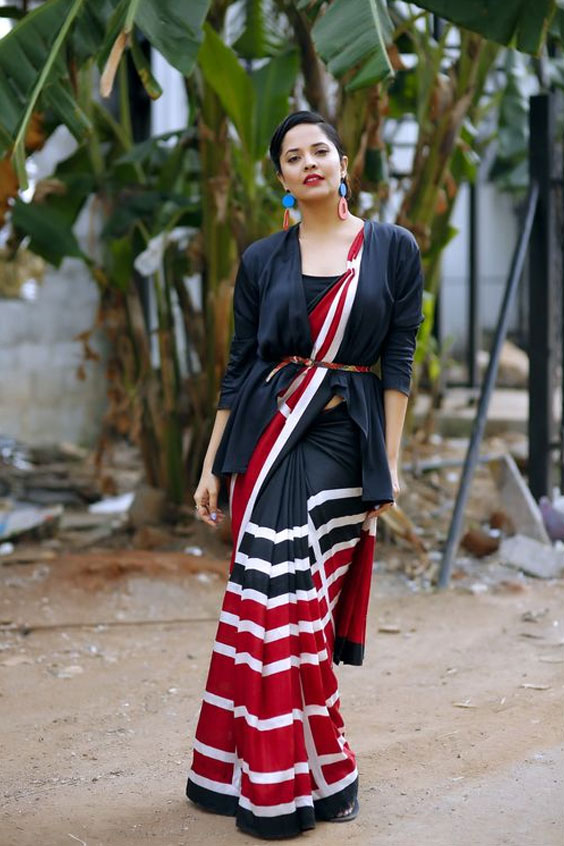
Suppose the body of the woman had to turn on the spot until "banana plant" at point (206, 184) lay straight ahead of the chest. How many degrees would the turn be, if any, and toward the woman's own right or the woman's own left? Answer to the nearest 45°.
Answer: approximately 180°

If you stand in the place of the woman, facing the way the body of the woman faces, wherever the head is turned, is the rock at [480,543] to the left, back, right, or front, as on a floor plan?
back

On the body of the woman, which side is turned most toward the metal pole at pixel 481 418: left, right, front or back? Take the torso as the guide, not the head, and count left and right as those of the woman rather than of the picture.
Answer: back

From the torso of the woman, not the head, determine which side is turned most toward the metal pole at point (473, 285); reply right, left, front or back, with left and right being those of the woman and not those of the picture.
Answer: back

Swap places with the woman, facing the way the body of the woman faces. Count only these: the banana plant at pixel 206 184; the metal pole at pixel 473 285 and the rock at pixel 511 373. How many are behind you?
3

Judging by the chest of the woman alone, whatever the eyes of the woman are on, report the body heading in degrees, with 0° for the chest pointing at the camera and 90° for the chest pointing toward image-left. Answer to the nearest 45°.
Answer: approximately 0°

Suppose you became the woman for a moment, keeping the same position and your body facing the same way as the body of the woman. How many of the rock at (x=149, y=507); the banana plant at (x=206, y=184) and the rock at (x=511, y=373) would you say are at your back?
3

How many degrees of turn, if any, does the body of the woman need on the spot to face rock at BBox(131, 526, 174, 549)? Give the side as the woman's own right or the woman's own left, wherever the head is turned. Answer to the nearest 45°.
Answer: approximately 180°

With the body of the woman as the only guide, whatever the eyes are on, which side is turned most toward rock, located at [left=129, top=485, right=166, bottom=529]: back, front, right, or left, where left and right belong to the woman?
back

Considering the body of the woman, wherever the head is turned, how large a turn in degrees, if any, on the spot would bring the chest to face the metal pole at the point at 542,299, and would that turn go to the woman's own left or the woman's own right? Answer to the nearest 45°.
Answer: approximately 180°
